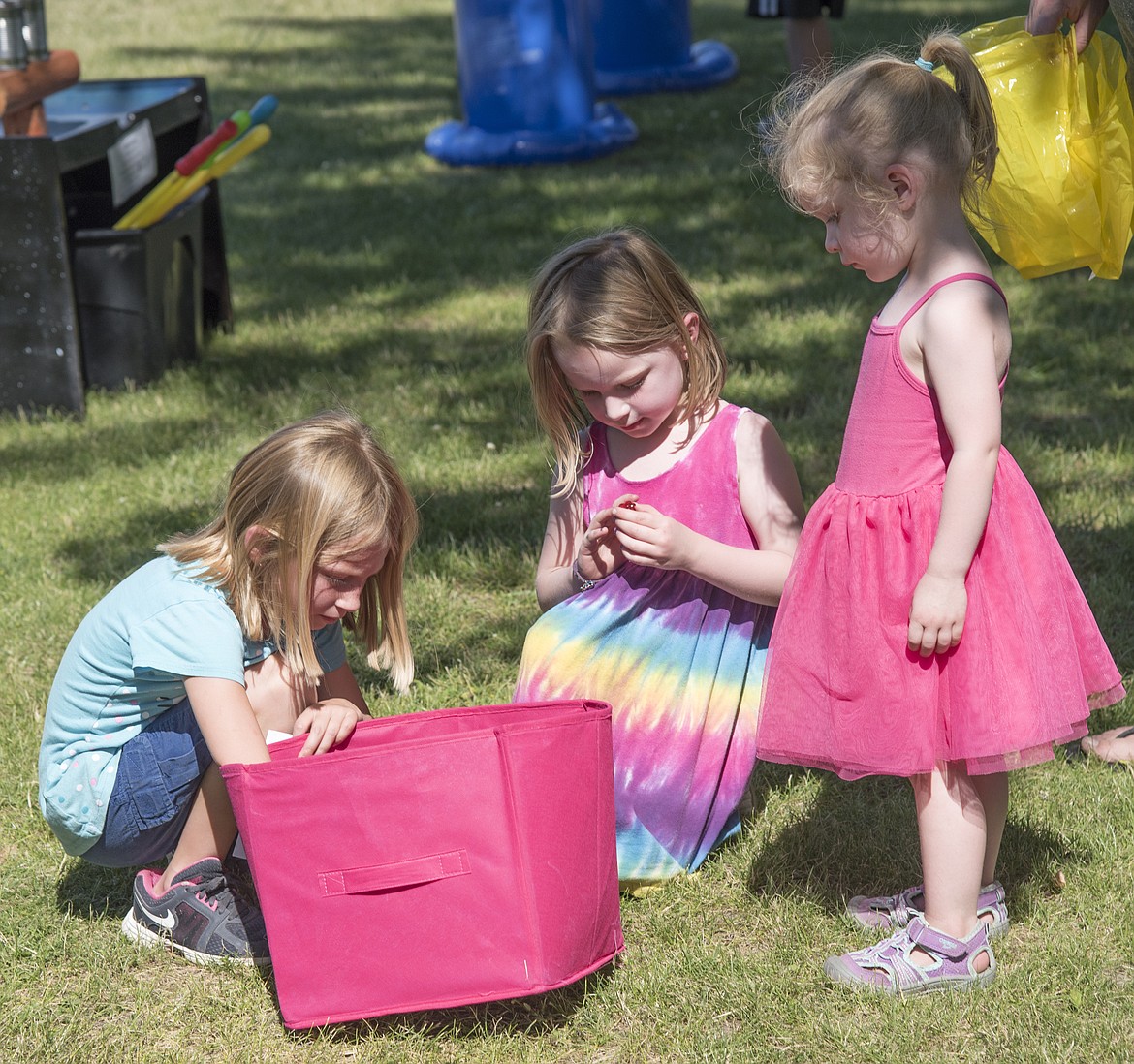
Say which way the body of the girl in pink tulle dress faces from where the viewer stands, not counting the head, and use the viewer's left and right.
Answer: facing to the left of the viewer

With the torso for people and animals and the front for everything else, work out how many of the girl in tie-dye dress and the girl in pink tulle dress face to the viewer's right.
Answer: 0

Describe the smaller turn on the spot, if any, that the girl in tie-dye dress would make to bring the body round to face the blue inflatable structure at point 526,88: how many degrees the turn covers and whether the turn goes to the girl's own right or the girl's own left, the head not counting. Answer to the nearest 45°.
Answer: approximately 135° to the girl's own right

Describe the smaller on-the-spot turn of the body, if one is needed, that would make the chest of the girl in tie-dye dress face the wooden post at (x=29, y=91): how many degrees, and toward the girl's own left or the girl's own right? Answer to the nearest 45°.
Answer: approximately 90° to the girl's own right

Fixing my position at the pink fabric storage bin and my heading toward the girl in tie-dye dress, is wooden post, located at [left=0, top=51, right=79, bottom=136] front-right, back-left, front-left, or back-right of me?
front-left

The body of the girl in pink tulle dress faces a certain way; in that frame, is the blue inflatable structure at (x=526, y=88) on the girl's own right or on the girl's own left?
on the girl's own right

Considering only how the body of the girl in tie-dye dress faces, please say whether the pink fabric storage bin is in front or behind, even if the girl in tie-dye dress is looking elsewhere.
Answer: in front

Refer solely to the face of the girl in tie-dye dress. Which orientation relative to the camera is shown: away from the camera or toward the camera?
toward the camera

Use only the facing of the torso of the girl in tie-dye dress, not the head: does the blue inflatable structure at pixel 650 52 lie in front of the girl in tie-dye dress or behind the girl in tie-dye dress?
behind
